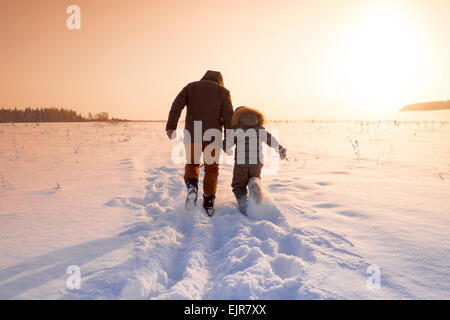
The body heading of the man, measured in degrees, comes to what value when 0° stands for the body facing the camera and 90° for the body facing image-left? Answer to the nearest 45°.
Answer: approximately 180°

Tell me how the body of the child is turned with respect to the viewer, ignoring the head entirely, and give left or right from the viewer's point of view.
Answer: facing away from the viewer

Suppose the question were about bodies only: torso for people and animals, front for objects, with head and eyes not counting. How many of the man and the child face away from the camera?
2
